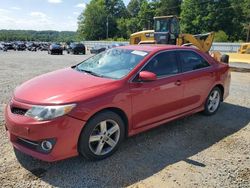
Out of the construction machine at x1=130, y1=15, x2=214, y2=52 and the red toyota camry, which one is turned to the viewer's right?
the construction machine

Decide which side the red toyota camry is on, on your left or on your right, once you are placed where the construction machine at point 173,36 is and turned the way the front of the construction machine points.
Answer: on your right

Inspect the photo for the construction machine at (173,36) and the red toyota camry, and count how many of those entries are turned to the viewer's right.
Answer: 1

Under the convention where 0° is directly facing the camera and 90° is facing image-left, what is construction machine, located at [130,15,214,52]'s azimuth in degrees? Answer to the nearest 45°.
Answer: approximately 270°

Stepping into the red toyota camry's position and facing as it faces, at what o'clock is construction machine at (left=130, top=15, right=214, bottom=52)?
The construction machine is roughly at 5 o'clock from the red toyota camry.
